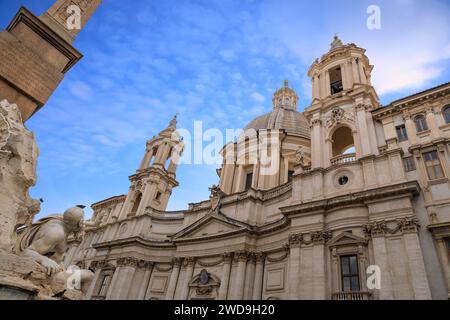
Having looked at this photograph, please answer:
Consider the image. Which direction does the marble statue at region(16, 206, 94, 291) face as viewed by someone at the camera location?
facing to the right of the viewer

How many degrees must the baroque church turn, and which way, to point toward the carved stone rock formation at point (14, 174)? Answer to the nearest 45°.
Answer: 0° — it already faces it

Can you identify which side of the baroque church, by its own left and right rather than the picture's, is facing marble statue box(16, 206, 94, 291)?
front

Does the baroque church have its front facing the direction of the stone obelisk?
yes

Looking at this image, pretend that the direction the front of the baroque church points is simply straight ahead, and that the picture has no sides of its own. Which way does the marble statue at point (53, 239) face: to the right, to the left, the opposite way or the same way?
the opposite way

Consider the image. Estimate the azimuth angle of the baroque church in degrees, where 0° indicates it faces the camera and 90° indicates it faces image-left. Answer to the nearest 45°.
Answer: approximately 45°

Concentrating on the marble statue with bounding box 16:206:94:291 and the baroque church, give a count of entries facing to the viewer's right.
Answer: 1
